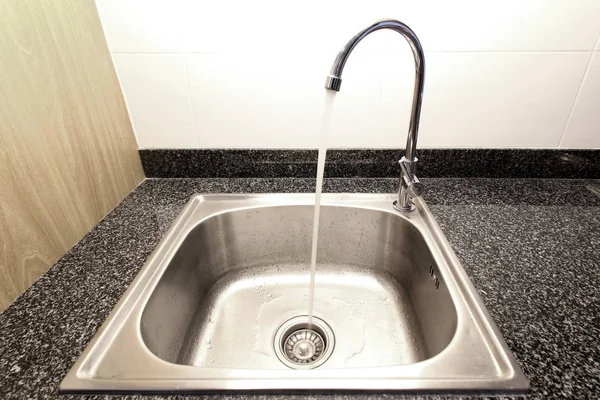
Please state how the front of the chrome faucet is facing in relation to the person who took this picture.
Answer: facing the viewer and to the left of the viewer
